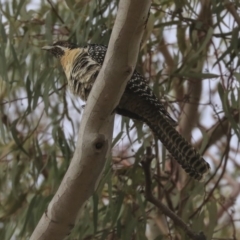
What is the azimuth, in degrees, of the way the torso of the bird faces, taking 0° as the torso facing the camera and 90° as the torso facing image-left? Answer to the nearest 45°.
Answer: approximately 90°
